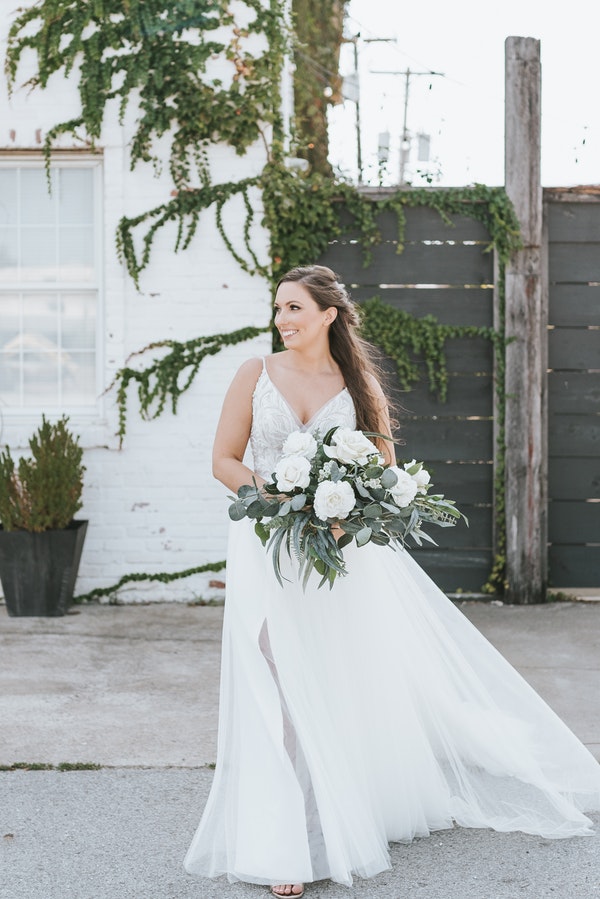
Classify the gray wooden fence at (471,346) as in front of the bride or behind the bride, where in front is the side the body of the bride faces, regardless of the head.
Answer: behind

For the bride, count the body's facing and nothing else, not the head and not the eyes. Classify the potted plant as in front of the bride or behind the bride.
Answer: behind

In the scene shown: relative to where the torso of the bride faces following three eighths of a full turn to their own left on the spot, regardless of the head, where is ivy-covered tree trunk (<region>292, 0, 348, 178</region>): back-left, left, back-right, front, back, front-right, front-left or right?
front-left

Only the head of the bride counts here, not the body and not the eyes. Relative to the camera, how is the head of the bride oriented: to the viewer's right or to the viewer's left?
to the viewer's left

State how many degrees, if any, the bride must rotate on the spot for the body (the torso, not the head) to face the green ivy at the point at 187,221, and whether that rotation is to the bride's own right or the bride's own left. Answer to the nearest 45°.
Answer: approximately 180°

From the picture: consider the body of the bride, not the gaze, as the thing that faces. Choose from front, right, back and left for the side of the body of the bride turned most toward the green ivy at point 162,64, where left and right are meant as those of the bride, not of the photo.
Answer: back

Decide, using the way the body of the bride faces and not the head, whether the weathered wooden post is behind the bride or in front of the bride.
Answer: behind

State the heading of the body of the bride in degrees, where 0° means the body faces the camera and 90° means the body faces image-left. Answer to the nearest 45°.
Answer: approximately 0°

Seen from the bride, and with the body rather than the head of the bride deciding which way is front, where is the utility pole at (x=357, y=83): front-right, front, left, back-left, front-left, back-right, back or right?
back

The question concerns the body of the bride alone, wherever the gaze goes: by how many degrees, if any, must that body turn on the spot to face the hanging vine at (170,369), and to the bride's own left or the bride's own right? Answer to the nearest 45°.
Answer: approximately 180°
